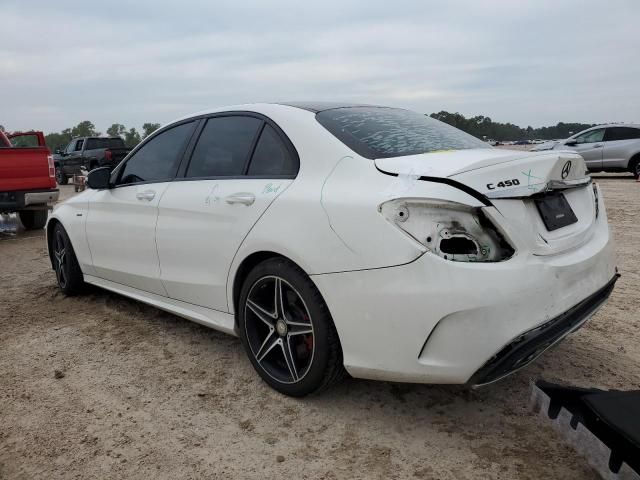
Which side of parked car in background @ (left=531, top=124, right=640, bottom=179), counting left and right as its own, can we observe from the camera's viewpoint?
left

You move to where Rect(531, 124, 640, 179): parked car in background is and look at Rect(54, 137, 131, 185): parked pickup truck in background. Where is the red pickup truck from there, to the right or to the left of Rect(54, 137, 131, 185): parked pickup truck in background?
left

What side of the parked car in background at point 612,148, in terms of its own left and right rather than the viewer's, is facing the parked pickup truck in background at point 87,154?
front

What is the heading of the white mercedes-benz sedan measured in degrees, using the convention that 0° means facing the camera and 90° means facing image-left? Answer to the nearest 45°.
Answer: approximately 135°

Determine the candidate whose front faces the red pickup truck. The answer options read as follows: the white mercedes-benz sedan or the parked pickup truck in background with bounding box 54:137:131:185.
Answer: the white mercedes-benz sedan

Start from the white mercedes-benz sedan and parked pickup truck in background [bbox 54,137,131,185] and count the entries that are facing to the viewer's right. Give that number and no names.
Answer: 0

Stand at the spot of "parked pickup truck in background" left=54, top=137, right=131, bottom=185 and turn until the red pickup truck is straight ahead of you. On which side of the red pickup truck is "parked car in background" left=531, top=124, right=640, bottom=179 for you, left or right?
left

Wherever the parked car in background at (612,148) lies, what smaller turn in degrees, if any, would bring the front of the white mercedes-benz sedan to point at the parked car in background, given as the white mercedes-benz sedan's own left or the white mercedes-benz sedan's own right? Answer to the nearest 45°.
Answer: approximately 90° to the white mercedes-benz sedan's own right

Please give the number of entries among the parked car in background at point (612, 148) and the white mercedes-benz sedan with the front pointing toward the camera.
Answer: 0

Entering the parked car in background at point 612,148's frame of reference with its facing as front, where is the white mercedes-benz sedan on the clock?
The white mercedes-benz sedan is roughly at 9 o'clock from the parked car in background.
